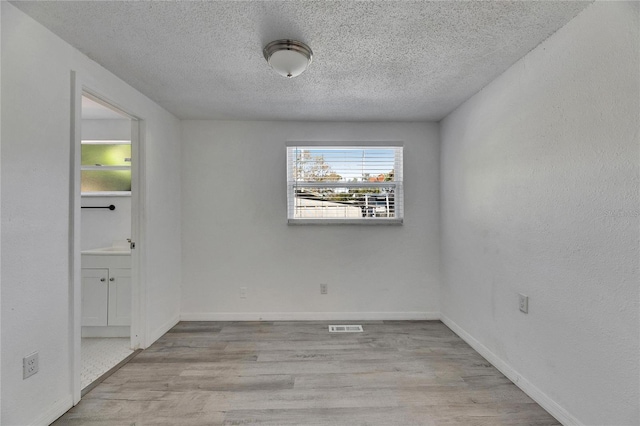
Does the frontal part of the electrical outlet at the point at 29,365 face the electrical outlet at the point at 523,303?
yes

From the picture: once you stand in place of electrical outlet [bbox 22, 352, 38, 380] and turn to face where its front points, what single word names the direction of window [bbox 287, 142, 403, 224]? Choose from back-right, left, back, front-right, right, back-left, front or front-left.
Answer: front-left

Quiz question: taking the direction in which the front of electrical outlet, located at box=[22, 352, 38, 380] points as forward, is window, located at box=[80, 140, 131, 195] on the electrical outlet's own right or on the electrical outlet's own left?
on the electrical outlet's own left

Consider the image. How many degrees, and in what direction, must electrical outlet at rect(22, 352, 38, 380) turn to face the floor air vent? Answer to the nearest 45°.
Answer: approximately 45° to its left

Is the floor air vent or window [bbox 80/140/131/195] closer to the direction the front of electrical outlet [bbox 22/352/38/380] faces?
the floor air vent

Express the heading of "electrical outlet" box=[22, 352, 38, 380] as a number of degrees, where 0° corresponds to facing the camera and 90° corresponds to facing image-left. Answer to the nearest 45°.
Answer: approximately 315°

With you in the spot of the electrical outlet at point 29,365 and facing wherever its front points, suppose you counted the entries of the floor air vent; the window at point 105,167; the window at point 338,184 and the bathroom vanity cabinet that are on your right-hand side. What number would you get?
0

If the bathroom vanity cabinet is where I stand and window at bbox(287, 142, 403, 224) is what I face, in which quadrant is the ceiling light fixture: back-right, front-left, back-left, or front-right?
front-right

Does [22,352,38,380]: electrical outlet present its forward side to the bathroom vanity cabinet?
no
